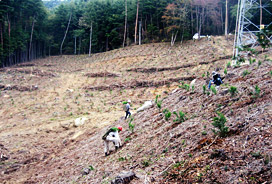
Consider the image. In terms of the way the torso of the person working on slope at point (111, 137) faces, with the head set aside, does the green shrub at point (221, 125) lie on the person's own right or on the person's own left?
on the person's own right
